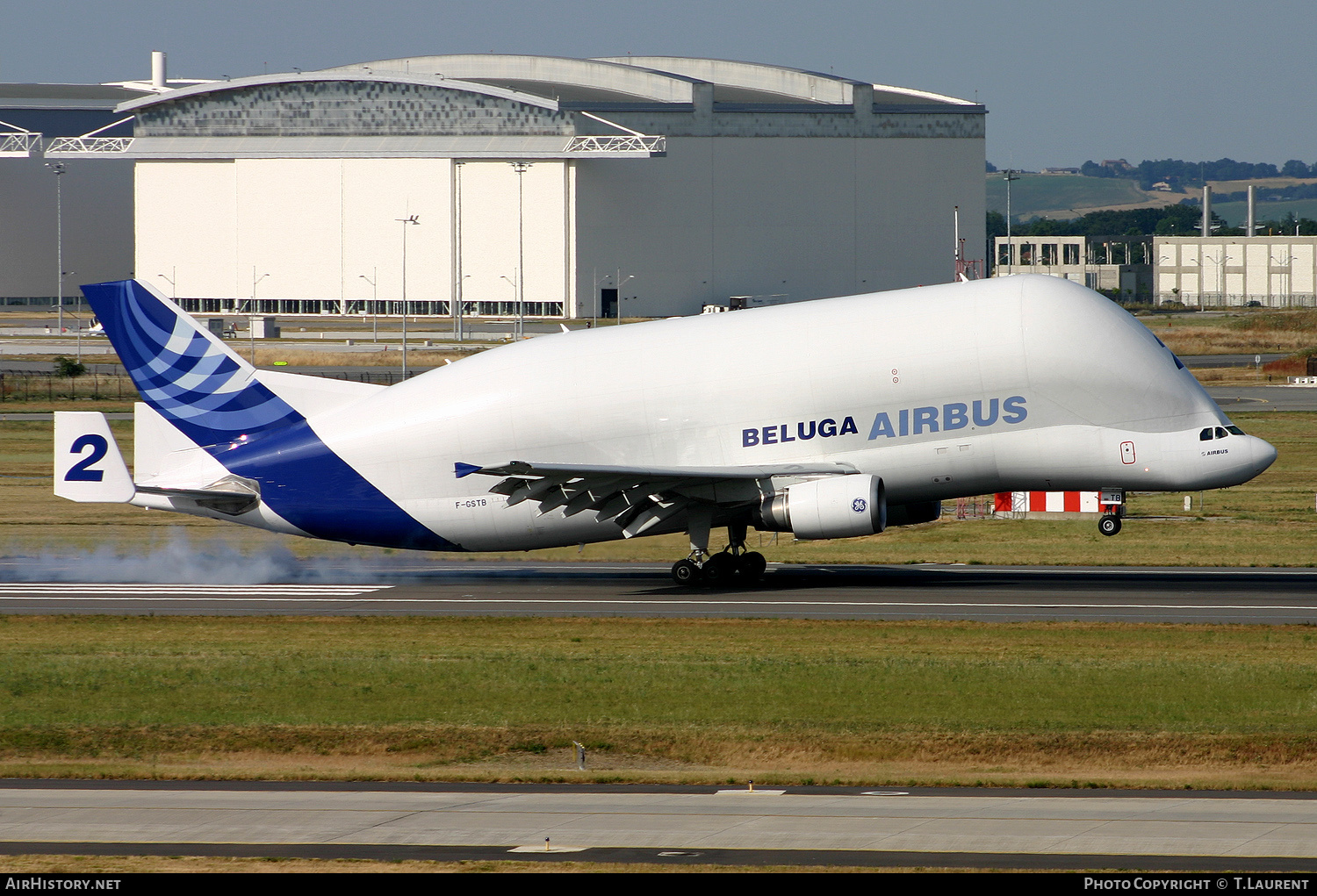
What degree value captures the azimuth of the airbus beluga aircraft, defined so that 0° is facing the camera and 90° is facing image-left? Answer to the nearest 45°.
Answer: approximately 270°
